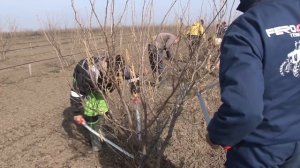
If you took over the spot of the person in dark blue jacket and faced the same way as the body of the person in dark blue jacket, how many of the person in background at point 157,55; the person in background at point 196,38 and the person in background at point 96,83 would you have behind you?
0

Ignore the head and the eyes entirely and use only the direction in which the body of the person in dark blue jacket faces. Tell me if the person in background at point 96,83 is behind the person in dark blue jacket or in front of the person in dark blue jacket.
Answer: in front

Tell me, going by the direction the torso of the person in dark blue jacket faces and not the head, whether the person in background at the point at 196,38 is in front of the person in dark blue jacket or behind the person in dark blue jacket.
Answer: in front

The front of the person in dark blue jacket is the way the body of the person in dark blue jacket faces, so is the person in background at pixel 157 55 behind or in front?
in front

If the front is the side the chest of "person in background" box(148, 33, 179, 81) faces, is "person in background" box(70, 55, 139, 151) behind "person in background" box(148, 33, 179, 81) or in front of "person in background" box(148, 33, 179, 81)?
behind

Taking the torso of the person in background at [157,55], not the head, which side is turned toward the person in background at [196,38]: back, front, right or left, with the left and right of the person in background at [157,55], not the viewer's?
front

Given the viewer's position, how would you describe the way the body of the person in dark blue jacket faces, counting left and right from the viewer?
facing away from the viewer and to the left of the viewer
